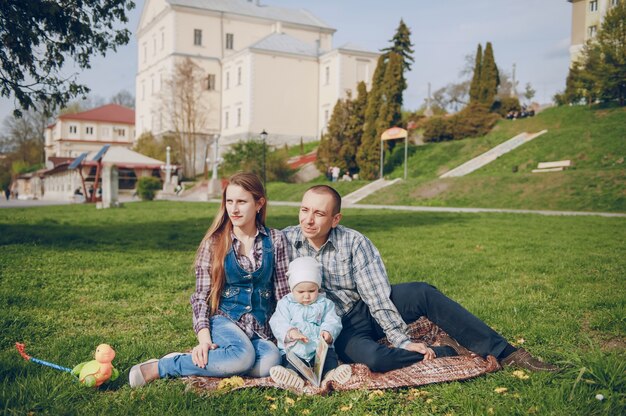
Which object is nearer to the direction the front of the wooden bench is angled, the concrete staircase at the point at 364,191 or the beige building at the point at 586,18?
the concrete staircase

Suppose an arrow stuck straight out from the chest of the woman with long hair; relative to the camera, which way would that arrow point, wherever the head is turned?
toward the camera

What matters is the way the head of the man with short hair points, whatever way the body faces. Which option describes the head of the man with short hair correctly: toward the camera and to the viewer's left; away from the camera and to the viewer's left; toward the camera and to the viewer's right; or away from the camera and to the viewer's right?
toward the camera and to the viewer's left

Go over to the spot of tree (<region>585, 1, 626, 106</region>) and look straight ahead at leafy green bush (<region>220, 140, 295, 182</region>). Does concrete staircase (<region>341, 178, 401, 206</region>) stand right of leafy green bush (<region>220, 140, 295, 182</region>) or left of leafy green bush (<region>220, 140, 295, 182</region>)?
left

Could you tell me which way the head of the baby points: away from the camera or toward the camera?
toward the camera

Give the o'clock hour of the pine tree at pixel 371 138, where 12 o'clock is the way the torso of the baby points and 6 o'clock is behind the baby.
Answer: The pine tree is roughly at 6 o'clock from the baby.

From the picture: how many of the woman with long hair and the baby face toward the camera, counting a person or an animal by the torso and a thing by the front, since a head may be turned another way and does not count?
2

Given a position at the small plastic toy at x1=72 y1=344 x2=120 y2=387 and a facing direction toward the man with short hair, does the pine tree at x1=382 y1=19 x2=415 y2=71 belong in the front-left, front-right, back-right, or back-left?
front-left

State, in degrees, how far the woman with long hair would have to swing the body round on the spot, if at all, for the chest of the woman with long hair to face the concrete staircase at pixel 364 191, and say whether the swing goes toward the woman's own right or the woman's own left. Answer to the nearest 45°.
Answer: approximately 180°

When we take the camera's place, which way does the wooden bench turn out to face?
facing the viewer and to the left of the viewer

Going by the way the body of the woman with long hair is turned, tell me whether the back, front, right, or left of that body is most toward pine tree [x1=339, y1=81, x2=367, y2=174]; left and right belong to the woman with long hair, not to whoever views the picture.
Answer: back

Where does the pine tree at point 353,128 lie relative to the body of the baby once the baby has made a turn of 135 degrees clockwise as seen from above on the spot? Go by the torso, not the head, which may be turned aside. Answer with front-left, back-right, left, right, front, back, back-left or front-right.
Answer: front-right

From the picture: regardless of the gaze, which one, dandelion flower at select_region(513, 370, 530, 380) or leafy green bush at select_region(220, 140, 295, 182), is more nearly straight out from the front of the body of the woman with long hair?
the dandelion flower

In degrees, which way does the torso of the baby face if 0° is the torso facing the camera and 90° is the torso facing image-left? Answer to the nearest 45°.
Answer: approximately 0°

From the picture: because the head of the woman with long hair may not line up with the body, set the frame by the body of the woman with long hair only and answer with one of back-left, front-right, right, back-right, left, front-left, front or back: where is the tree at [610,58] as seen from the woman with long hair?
back-left

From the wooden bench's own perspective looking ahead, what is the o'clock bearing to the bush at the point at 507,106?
The bush is roughly at 4 o'clock from the wooden bench.
